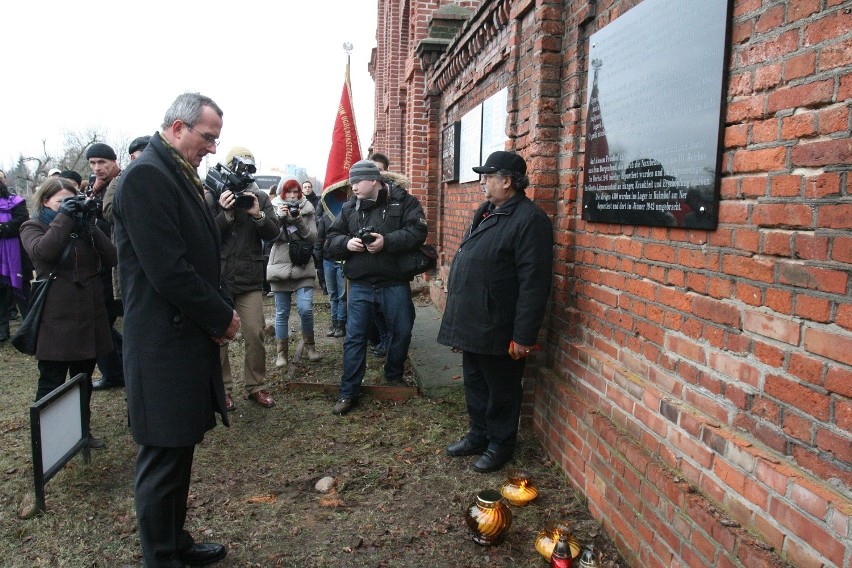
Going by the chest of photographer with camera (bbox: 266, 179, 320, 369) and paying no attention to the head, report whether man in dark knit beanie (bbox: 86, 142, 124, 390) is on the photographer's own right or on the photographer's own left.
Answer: on the photographer's own right

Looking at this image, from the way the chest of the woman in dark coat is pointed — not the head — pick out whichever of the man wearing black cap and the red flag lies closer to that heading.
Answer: the man wearing black cap

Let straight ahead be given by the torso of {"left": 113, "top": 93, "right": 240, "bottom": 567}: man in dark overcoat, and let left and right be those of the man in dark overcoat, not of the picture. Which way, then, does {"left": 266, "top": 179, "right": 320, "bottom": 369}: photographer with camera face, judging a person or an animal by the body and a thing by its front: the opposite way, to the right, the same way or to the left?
to the right

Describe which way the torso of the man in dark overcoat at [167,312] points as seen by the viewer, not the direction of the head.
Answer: to the viewer's right

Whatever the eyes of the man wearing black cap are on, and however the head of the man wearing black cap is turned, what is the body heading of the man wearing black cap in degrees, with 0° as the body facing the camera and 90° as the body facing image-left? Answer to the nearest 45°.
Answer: approximately 45°

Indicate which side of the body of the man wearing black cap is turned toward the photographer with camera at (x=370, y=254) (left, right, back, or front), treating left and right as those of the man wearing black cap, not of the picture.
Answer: right

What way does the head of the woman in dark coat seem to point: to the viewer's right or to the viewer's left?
to the viewer's right

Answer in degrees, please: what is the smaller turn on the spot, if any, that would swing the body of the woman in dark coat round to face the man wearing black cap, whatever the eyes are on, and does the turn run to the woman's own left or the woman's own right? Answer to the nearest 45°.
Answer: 0° — they already face them

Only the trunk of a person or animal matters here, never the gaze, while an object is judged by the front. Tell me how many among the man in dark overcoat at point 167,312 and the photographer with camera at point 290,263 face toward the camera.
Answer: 1

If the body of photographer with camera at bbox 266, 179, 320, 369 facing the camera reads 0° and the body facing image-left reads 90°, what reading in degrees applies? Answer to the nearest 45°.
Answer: approximately 0°

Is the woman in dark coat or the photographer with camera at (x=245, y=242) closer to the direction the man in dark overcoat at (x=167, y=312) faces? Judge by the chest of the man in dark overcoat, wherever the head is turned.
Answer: the photographer with camera
